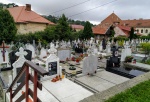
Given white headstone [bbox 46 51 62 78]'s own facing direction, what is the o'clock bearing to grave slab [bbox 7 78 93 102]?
The grave slab is roughly at 1 o'clock from the white headstone.

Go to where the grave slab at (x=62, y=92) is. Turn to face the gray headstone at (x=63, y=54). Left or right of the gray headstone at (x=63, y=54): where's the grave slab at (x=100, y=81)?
right

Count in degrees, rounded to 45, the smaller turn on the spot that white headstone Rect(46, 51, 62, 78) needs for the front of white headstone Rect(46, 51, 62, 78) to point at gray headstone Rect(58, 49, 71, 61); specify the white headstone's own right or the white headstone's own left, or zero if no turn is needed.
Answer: approximately 135° to the white headstone's own left

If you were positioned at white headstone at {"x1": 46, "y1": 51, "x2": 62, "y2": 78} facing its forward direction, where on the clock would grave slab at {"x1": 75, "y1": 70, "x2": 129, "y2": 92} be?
The grave slab is roughly at 11 o'clock from the white headstone.

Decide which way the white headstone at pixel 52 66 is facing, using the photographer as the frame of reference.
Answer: facing the viewer and to the right of the viewer

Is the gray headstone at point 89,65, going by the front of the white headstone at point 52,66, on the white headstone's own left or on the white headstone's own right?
on the white headstone's own left

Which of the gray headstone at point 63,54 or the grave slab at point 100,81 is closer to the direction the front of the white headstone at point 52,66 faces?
the grave slab

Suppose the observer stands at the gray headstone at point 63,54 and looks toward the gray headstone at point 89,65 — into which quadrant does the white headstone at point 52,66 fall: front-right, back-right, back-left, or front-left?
front-right
